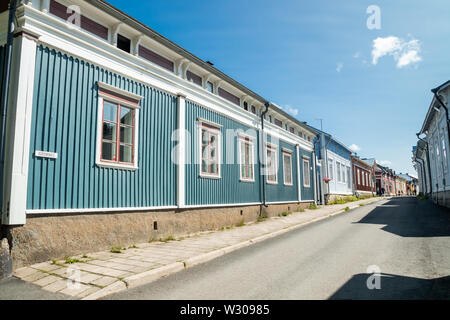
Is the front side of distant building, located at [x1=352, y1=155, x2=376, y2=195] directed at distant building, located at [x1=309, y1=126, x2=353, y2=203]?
no

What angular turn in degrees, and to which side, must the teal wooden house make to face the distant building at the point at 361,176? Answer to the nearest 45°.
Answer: approximately 90° to its left

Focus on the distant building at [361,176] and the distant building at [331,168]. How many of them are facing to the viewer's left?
0

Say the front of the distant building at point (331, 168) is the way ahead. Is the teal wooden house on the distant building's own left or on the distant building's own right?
on the distant building's own right

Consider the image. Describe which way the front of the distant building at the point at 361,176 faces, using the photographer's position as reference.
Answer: facing the viewer and to the right of the viewer

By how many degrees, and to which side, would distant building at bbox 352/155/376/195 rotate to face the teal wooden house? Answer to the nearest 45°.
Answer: approximately 45° to its right

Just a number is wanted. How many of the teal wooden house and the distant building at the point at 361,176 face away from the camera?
0

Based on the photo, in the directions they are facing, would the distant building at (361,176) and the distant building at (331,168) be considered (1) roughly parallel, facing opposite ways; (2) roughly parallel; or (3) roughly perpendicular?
roughly parallel

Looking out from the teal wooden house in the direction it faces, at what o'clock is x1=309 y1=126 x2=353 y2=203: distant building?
The distant building is roughly at 9 o'clock from the teal wooden house.

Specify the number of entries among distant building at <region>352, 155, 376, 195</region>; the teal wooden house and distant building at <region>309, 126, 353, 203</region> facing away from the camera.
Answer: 0

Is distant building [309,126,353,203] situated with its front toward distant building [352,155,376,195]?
no
